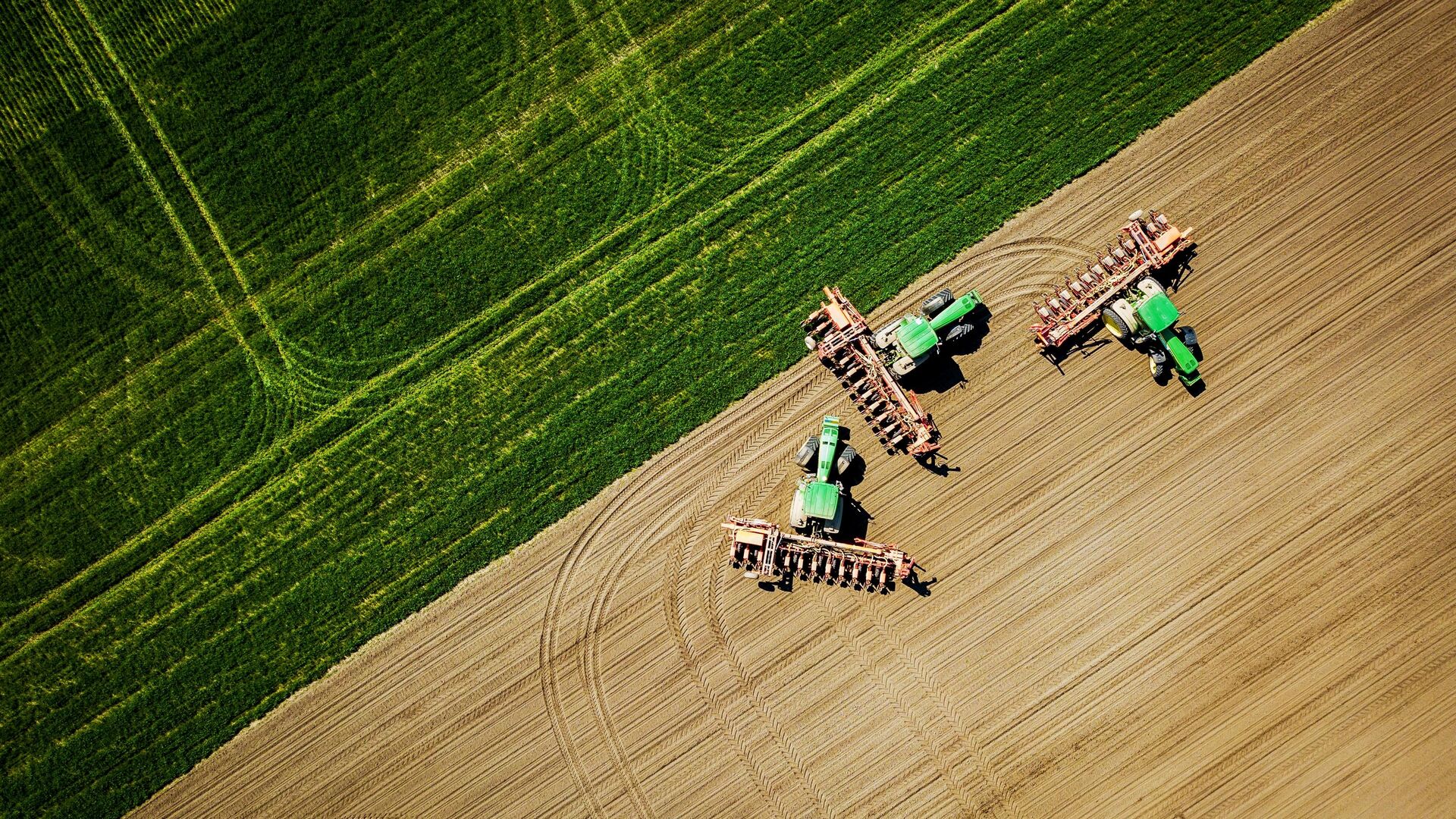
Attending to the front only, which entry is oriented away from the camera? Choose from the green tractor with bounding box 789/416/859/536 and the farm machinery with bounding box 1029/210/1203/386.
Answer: the green tractor

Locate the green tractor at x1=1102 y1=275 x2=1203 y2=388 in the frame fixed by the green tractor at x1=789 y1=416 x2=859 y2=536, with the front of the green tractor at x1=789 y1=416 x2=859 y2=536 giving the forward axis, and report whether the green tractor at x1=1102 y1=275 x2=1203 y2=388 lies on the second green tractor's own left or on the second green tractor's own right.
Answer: on the second green tractor's own right

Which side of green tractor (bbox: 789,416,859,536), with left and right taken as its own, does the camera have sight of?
back

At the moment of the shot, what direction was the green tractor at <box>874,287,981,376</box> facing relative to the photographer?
facing away from the viewer and to the right of the viewer

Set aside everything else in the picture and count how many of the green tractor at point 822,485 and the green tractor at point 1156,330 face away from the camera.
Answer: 1

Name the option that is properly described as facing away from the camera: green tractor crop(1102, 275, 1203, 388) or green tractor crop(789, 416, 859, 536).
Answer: green tractor crop(789, 416, 859, 536)

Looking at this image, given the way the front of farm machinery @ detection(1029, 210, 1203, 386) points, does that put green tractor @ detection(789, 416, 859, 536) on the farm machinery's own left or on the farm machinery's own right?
on the farm machinery's own right

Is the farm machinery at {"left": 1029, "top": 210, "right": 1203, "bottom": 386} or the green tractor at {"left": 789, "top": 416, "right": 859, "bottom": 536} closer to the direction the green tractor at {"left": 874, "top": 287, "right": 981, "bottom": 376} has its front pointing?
the farm machinery

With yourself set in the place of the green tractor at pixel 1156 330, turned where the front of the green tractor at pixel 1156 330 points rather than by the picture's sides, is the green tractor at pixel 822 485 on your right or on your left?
on your right

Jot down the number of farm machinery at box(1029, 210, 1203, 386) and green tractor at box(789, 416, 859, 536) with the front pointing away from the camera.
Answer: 1

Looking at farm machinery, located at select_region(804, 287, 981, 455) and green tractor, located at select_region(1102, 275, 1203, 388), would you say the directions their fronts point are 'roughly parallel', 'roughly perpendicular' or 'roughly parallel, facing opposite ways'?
roughly perpendicular

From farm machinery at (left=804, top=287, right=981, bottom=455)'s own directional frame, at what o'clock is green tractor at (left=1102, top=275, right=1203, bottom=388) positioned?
The green tractor is roughly at 1 o'clock from the farm machinery.
